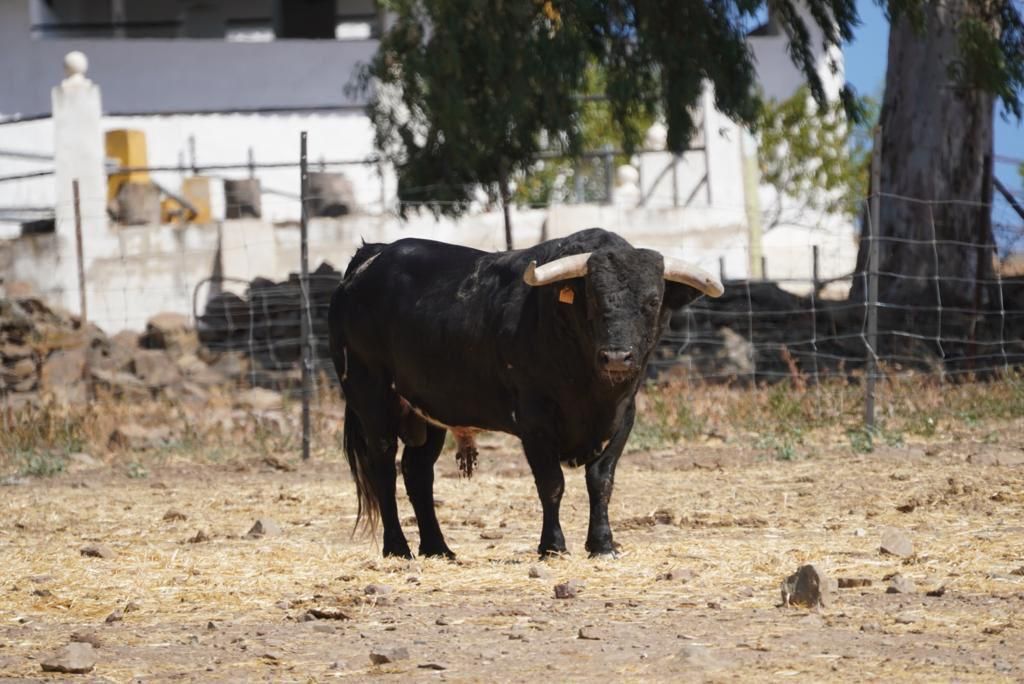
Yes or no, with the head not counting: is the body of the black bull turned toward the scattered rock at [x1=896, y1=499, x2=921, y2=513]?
no

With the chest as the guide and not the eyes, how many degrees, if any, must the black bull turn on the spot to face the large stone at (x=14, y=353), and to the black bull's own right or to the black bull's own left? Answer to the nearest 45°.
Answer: approximately 180°

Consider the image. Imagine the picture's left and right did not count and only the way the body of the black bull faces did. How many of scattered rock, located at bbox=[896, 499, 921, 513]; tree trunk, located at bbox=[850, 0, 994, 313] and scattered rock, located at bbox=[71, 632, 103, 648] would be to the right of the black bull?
1

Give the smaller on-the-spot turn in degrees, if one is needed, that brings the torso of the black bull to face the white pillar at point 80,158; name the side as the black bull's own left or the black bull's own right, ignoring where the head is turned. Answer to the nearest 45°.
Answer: approximately 180°

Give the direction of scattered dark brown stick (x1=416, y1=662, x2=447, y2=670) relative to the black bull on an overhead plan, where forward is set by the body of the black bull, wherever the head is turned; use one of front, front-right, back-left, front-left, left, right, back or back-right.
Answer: front-right

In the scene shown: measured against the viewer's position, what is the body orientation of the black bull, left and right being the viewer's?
facing the viewer and to the right of the viewer

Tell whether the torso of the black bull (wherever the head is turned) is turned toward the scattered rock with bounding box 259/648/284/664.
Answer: no

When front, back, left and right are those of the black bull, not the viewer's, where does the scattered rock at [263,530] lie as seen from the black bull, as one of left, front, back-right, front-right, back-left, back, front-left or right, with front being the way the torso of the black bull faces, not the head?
back

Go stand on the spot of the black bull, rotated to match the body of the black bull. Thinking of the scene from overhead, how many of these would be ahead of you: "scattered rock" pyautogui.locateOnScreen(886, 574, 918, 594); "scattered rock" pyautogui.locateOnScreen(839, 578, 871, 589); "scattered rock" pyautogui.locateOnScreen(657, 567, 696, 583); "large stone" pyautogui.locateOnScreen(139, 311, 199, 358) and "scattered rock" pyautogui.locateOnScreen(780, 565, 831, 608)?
4

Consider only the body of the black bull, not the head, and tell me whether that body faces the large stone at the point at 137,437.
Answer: no

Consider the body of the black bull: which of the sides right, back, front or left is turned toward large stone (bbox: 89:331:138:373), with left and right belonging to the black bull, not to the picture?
back

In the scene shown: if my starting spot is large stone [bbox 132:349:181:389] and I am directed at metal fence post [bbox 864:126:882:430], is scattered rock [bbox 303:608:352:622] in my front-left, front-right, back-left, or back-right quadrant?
front-right

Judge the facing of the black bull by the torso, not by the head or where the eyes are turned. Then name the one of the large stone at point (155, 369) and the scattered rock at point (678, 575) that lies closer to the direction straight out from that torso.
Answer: the scattered rock
